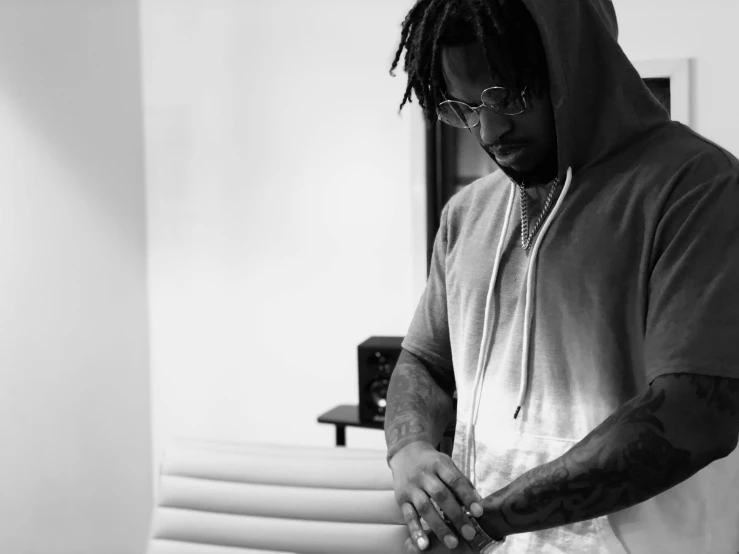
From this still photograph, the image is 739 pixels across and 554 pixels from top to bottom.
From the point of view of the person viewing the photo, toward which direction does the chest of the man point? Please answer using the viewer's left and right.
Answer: facing the viewer and to the left of the viewer

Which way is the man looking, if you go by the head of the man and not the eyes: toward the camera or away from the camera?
toward the camera

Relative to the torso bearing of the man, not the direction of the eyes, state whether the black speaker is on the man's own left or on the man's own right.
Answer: on the man's own right

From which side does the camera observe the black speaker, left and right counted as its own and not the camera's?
front

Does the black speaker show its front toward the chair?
yes

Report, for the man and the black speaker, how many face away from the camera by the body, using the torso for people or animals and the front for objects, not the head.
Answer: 0

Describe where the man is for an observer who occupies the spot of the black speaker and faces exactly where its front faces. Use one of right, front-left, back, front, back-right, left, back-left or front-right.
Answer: front
